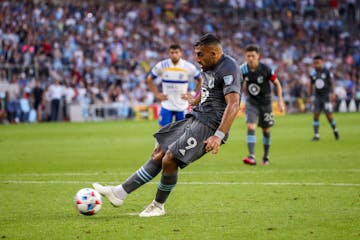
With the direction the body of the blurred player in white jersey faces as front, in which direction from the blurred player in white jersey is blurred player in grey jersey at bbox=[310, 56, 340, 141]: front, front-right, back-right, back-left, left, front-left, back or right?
back-left

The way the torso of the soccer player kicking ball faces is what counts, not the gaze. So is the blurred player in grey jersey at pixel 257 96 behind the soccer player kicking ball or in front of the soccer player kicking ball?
behind

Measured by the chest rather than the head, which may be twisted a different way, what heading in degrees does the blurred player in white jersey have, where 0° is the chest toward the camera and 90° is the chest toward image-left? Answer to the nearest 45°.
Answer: approximately 0°

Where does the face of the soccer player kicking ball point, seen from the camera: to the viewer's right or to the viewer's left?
to the viewer's left

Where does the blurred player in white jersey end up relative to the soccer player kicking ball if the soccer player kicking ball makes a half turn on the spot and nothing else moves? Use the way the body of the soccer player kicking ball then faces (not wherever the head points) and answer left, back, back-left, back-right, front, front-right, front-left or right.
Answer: front-left

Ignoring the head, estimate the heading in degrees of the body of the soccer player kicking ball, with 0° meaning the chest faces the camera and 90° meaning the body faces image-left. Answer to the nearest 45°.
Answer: approximately 45°
